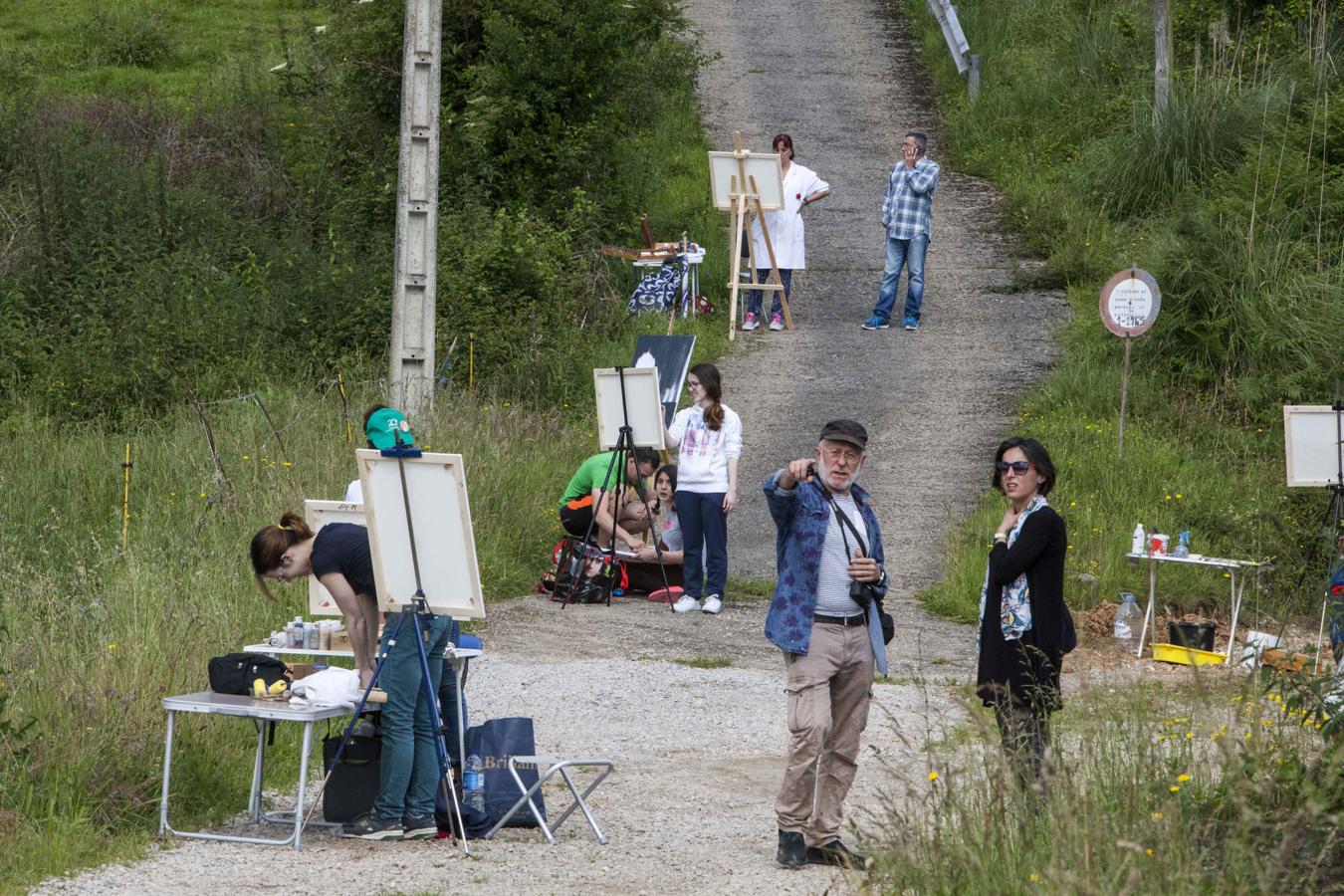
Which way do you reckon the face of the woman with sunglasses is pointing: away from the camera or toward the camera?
toward the camera

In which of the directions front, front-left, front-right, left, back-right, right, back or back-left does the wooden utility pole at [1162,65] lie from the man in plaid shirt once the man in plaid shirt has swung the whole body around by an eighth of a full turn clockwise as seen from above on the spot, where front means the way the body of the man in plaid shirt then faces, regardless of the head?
back-right

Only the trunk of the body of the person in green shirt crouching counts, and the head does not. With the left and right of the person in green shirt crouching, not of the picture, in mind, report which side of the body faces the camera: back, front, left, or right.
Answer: right

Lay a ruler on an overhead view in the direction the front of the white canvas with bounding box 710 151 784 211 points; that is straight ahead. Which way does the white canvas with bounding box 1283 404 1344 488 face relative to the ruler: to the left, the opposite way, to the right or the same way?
the same way

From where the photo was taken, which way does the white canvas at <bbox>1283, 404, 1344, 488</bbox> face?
away from the camera

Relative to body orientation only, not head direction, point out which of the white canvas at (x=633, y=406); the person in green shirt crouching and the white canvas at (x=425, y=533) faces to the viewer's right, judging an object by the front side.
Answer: the person in green shirt crouching

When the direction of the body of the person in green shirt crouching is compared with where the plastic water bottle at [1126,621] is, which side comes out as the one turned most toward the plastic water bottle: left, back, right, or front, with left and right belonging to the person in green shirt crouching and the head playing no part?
front

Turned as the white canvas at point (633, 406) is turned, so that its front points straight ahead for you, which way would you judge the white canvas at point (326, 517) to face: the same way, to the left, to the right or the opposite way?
the same way

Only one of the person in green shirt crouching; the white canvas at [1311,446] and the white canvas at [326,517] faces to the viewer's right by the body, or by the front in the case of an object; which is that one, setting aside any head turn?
the person in green shirt crouching

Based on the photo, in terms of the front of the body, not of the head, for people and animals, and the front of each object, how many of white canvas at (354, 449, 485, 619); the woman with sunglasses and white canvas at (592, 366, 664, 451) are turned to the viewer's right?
0

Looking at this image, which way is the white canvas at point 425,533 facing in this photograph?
away from the camera

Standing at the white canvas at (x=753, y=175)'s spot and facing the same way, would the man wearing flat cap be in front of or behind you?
behind

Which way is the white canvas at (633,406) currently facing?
away from the camera
